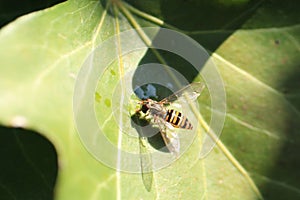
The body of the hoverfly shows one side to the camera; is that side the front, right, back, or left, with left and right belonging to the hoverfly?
left
